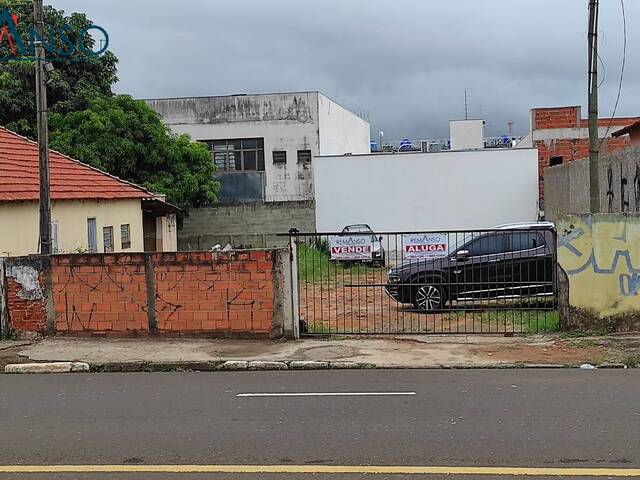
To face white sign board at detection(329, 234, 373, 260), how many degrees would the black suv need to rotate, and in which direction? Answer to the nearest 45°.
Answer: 0° — it already faces it

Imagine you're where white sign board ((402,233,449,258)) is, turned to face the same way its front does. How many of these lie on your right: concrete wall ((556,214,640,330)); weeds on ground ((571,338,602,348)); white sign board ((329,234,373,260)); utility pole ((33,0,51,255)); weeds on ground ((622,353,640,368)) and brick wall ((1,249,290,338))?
3

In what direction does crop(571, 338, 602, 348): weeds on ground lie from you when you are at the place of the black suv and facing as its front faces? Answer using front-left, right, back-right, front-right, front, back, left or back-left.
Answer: back-left

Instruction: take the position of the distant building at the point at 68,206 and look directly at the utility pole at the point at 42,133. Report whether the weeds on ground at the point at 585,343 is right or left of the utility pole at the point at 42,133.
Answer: left

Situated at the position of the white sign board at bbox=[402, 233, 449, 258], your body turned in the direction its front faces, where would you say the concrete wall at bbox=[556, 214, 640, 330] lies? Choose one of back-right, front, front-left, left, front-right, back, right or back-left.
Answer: left

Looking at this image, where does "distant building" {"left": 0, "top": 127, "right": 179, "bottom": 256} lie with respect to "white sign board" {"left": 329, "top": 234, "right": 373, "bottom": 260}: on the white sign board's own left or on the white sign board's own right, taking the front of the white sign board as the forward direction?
on the white sign board's own right

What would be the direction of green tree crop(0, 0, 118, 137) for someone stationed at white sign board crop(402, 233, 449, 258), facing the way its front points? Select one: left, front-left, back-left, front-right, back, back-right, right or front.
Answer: back-right

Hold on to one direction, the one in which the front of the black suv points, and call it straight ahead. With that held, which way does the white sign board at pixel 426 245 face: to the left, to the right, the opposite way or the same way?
to the left

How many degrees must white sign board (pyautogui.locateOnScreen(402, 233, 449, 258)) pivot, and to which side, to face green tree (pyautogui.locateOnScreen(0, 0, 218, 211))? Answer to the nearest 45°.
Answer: approximately 135° to its right

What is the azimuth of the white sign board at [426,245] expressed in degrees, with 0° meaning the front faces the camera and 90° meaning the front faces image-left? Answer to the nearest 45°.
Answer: approximately 0°

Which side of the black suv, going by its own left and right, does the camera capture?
left

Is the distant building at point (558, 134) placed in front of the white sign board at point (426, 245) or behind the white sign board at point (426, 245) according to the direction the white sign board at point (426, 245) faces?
behind

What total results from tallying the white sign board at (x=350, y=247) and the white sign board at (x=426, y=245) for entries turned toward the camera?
2

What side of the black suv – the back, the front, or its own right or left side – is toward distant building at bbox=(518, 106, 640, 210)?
right

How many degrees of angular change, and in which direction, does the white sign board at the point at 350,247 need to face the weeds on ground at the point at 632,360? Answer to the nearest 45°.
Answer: approximately 45° to its left

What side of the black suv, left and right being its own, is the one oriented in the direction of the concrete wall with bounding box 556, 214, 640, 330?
back

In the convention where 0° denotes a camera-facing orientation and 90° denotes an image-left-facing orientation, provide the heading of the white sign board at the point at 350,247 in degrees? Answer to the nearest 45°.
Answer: approximately 0°

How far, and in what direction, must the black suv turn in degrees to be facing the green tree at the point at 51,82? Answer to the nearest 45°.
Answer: approximately 45° to its right

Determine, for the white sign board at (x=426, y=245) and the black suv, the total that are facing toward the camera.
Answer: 1
